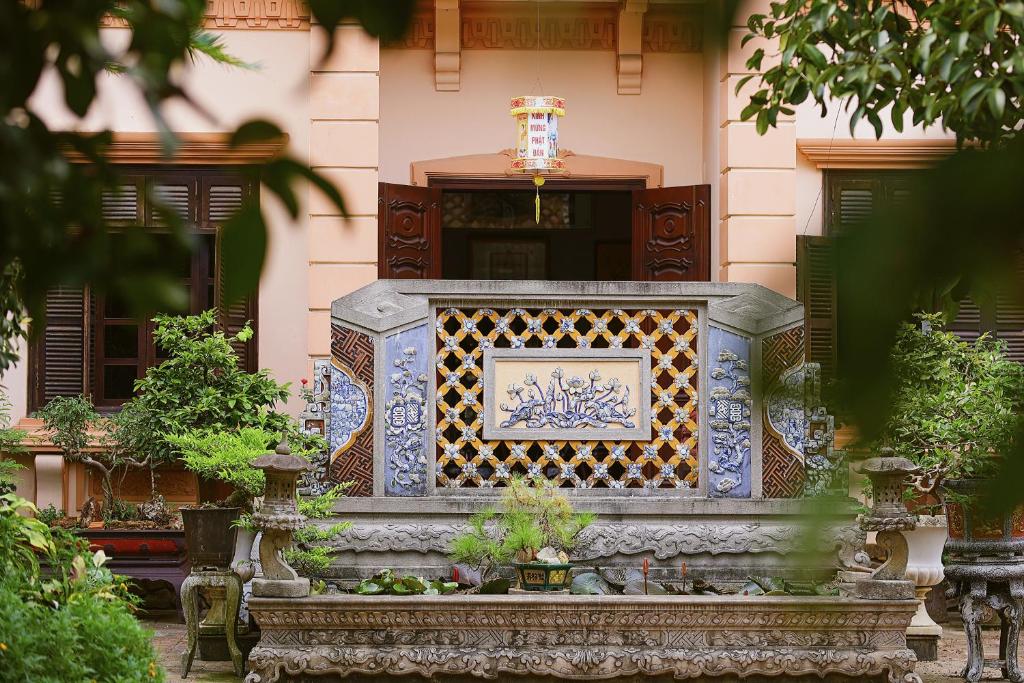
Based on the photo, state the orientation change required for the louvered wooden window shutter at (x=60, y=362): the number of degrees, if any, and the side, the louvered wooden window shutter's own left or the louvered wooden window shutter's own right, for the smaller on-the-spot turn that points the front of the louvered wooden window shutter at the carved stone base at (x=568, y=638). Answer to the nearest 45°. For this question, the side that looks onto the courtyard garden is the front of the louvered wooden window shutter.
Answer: approximately 45° to the louvered wooden window shutter's own left

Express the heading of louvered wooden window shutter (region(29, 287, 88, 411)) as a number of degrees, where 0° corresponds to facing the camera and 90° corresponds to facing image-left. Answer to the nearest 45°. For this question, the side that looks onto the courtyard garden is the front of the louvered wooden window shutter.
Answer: approximately 0°

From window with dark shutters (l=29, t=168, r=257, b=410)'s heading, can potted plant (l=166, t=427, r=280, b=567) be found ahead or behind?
ahead

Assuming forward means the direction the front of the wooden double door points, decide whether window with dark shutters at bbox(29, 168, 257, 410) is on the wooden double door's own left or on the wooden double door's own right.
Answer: on the wooden double door's own right

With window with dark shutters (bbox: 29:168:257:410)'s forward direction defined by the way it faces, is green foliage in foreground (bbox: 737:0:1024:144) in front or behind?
in front

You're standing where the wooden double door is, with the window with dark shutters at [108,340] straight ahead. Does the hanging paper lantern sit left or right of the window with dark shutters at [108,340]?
left

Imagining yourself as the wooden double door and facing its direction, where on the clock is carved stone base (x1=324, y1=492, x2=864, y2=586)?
The carved stone base is roughly at 12 o'clock from the wooden double door.

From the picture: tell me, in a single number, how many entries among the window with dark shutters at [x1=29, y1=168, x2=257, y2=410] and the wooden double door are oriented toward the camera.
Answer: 2

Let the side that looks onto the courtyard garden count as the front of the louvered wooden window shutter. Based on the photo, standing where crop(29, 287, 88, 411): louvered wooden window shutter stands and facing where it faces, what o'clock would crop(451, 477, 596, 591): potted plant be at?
The potted plant is roughly at 11 o'clock from the louvered wooden window shutter.

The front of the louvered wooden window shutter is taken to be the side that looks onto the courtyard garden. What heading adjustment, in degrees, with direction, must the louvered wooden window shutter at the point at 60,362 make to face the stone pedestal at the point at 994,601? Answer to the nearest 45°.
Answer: approximately 45° to its left

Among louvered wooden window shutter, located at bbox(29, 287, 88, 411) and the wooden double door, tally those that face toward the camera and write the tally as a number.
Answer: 2
